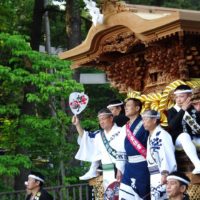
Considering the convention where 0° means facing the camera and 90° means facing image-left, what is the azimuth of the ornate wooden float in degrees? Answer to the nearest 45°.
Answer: approximately 45°
